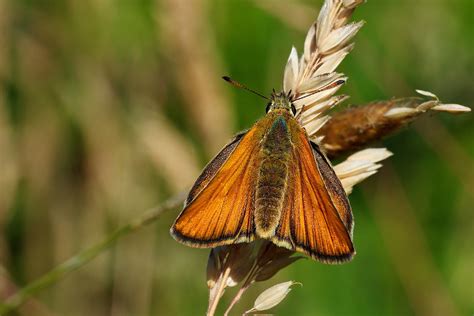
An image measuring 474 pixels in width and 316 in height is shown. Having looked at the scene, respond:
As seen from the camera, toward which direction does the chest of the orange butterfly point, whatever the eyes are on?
away from the camera
